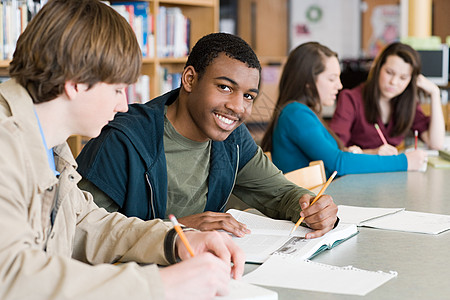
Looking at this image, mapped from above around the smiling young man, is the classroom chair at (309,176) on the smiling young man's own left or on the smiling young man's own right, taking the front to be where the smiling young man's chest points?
on the smiling young man's own left

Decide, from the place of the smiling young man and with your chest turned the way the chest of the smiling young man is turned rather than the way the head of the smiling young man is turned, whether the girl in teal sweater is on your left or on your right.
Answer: on your left

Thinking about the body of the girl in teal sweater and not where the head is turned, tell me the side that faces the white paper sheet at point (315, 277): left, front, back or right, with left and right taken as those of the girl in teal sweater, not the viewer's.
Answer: right

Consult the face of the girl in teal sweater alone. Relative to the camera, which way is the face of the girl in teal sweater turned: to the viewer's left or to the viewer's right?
to the viewer's right

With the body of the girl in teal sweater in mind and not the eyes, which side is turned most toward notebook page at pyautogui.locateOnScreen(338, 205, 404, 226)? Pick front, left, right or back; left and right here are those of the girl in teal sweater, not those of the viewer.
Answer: right

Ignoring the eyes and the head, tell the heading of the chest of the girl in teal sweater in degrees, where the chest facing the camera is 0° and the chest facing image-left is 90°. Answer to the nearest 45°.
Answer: approximately 270°

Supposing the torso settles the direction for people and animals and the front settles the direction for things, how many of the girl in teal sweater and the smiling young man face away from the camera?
0

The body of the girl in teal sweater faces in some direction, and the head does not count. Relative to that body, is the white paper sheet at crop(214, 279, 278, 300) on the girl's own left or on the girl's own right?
on the girl's own right

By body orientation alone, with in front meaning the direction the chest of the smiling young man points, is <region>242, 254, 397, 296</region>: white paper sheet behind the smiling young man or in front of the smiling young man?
in front
